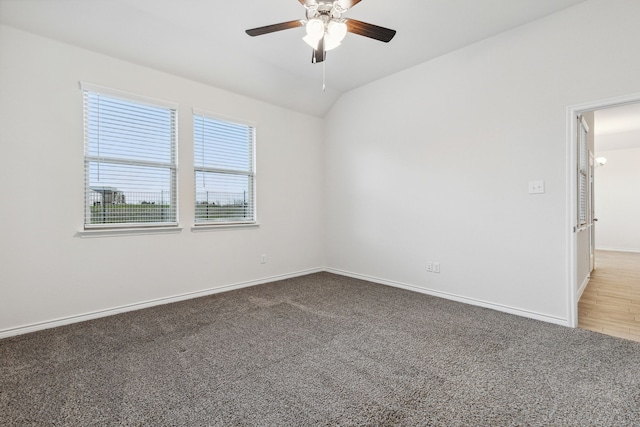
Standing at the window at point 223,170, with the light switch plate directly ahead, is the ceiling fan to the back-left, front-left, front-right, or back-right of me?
front-right

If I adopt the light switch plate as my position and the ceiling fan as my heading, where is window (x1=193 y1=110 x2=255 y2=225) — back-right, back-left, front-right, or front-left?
front-right

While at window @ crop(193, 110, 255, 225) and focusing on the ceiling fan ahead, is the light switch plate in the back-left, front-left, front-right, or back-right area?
front-left

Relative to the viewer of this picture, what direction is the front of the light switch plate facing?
facing the viewer

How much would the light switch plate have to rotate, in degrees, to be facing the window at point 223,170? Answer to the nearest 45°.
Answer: approximately 90° to its right

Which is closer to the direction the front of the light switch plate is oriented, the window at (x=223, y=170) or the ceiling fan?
the ceiling fan

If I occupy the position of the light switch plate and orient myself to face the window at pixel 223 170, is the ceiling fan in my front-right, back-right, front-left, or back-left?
front-left

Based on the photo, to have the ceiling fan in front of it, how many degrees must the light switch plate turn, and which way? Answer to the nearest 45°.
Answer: approximately 45° to its right
